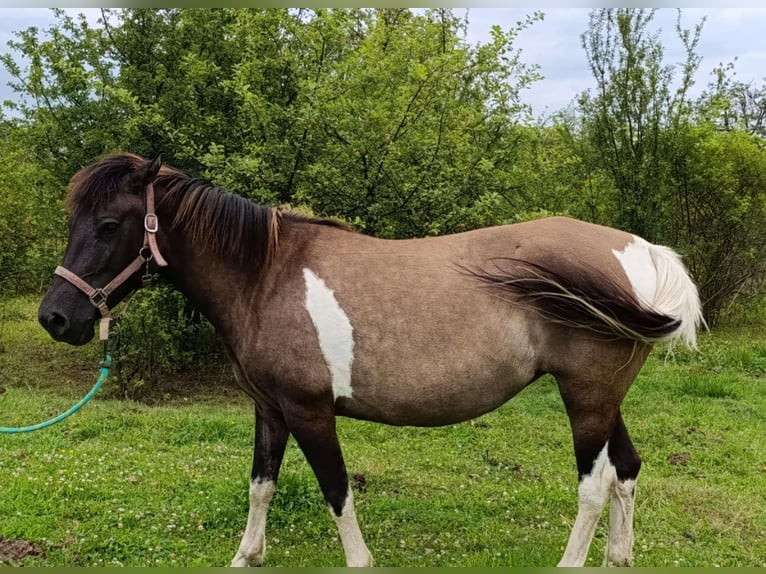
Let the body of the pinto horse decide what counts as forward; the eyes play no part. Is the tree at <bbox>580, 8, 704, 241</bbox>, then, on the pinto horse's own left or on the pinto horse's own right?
on the pinto horse's own right

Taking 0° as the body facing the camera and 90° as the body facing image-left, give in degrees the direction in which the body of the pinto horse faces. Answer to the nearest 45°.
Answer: approximately 90°
